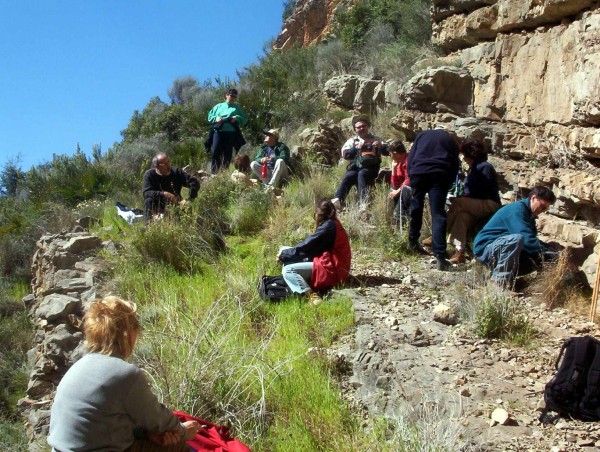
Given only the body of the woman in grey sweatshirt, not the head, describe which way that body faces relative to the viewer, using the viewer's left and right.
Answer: facing away from the viewer and to the right of the viewer

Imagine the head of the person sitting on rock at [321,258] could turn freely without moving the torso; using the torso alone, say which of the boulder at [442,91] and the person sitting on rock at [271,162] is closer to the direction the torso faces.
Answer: the person sitting on rock

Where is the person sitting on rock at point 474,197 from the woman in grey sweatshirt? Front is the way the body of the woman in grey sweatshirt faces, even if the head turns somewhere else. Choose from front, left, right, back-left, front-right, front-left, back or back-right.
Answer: front

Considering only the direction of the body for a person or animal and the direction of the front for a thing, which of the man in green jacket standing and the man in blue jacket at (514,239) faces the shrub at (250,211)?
the man in green jacket standing

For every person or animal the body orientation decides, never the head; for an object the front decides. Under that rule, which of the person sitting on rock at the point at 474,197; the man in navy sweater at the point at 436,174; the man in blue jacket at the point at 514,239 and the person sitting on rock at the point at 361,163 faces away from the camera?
the man in navy sweater

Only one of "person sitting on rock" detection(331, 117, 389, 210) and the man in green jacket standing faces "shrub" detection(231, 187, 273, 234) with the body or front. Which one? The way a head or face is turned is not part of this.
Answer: the man in green jacket standing

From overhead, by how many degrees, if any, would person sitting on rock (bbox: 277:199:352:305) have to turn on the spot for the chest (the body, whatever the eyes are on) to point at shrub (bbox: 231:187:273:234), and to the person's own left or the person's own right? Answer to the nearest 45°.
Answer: approximately 90° to the person's own right

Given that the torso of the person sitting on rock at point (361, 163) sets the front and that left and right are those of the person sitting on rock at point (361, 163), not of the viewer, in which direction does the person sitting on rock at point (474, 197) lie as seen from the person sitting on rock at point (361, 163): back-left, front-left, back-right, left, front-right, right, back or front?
front-left

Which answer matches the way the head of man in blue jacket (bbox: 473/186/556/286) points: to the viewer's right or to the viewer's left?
to the viewer's right

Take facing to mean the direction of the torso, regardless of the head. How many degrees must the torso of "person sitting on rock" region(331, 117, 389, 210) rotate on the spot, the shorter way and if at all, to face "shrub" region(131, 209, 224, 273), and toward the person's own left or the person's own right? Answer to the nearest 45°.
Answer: approximately 45° to the person's own right

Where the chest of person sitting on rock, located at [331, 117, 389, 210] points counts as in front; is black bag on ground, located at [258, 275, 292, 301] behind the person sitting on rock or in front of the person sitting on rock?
in front

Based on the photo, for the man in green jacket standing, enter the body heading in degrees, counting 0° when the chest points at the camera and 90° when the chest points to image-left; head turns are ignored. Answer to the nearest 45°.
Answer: approximately 0°

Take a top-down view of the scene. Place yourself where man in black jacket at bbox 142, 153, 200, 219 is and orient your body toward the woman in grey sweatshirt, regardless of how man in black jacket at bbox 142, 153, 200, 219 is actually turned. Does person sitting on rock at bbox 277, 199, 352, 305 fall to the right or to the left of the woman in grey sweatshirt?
left

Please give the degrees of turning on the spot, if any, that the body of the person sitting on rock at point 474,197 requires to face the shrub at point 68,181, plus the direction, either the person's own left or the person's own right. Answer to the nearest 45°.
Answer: approximately 45° to the person's own right

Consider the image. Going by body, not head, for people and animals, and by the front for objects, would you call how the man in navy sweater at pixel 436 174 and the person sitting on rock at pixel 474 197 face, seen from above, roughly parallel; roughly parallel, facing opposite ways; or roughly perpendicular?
roughly perpendicular

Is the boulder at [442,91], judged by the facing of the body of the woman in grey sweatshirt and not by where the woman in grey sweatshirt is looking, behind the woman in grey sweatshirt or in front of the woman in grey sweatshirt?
in front

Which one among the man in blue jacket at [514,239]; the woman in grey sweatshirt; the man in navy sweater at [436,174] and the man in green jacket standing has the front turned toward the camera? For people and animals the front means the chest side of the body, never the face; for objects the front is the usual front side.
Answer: the man in green jacket standing
